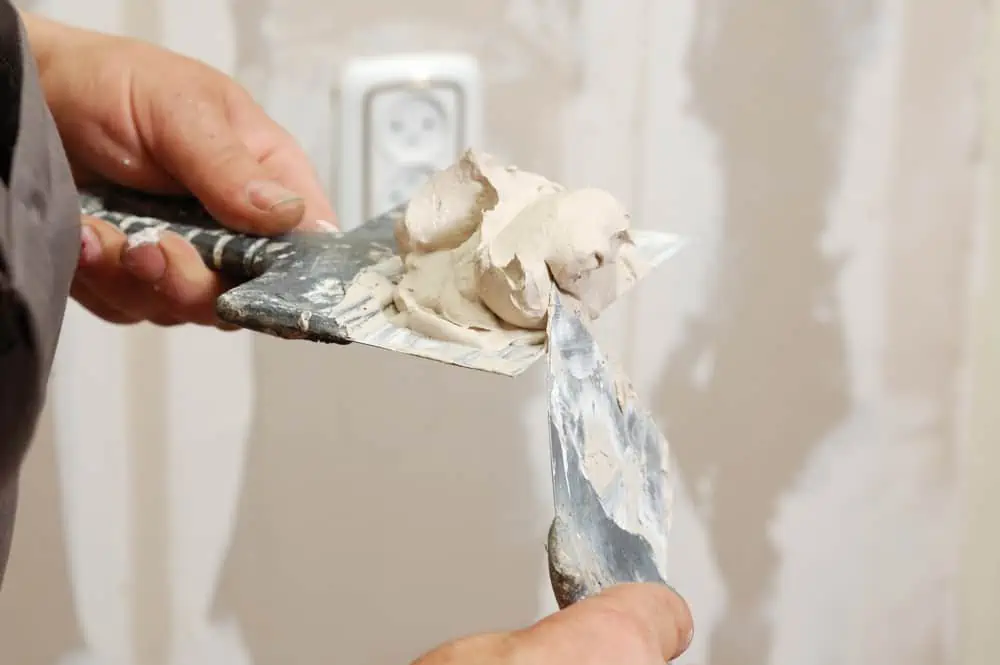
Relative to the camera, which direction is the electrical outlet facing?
toward the camera
